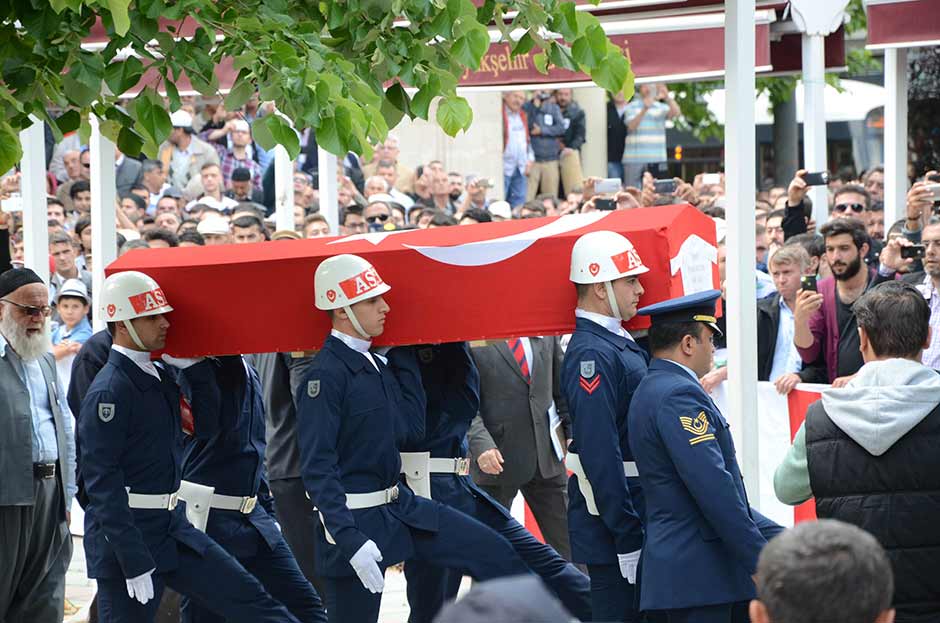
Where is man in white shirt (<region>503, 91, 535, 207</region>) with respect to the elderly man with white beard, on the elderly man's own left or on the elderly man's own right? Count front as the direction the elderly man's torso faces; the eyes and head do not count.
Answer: on the elderly man's own left

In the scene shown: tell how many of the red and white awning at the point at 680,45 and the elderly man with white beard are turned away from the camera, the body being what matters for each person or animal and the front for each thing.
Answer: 0

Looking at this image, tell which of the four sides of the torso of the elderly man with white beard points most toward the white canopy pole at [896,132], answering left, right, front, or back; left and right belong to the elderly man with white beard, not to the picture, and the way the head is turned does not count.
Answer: left

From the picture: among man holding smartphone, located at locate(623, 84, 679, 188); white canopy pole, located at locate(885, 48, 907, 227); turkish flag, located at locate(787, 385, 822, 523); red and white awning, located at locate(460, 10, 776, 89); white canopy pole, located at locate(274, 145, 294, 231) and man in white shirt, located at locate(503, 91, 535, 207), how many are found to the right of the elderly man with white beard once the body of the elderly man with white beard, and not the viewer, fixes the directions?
0

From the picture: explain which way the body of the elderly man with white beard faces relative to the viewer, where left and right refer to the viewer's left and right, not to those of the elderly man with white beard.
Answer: facing the viewer and to the right of the viewer

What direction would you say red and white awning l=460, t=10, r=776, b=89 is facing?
toward the camera

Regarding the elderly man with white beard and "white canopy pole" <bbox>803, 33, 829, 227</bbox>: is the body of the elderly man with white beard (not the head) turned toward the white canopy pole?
no

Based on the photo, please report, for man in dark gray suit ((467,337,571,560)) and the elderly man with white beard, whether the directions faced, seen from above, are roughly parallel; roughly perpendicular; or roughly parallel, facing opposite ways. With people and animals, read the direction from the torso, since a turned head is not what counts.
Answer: roughly parallel

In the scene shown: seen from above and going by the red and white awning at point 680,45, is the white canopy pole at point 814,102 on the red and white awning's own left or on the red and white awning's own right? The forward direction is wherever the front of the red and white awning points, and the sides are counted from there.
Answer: on the red and white awning's own left
